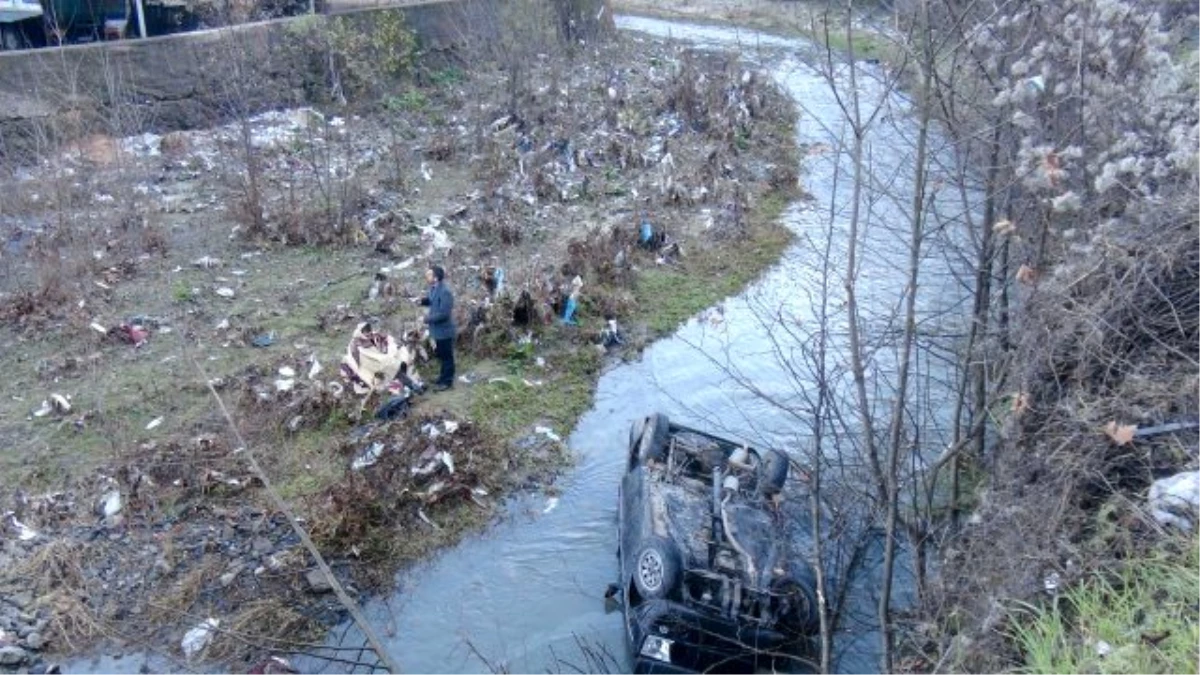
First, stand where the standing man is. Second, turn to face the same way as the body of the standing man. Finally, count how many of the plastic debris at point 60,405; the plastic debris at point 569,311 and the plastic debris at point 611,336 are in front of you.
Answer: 1

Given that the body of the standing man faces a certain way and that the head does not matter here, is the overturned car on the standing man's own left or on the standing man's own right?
on the standing man's own left

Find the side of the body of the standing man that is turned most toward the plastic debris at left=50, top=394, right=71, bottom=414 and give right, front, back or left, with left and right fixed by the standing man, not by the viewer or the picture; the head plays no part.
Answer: front

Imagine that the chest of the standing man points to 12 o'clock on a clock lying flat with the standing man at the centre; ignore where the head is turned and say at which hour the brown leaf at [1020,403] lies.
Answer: The brown leaf is roughly at 8 o'clock from the standing man.

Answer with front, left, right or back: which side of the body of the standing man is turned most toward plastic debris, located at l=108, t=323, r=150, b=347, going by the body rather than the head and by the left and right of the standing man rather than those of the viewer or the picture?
front

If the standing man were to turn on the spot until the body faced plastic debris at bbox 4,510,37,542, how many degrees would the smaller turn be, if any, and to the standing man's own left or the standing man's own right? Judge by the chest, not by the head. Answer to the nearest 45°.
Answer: approximately 45° to the standing man's own left

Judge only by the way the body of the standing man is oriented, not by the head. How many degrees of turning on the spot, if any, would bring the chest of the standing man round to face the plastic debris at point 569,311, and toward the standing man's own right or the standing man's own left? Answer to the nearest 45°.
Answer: approximately 135° to the standing man's own right

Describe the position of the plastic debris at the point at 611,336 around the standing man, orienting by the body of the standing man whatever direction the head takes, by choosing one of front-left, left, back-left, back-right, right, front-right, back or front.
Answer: back-right

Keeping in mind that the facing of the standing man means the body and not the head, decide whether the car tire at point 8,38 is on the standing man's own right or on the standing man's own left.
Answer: on the standing man's own right

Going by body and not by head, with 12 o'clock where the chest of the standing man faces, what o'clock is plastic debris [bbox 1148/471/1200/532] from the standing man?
The plastic debris is roughly at 8 o'clock from the standing man.

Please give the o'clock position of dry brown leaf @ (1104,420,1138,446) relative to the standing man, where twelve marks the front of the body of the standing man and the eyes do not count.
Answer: The dry brown leaf is roughly at 8 o'clock from the standing man.

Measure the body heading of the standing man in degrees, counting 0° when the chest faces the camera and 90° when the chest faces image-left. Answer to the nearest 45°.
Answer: approximately 90°

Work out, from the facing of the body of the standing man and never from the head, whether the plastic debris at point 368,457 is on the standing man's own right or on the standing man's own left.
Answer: on the standing man's own left
